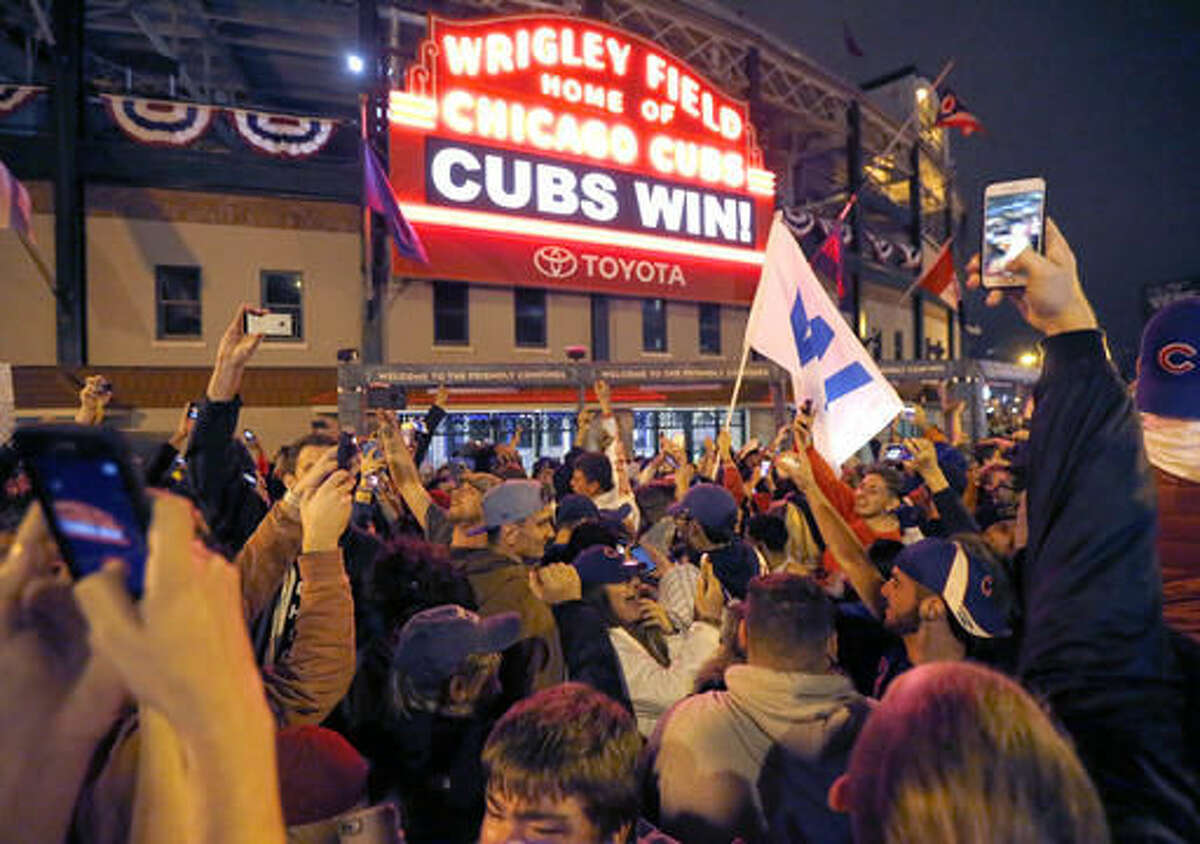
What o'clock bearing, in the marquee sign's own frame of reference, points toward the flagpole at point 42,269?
The flagpole is roughly at 4 o'clock from the marquee sign.

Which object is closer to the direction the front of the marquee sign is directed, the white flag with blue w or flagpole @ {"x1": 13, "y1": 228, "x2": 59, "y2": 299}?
the white flag with blue w

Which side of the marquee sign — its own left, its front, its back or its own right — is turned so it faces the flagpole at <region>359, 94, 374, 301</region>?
right

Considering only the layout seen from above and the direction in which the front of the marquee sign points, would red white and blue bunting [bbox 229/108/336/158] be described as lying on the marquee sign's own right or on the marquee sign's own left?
on the marquee sign's own right

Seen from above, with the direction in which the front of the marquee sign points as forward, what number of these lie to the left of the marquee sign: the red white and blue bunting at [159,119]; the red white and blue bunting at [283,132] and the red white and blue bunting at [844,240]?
1

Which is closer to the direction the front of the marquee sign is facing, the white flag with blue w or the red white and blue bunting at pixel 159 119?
the white flag with blue w

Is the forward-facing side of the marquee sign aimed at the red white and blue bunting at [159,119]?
no

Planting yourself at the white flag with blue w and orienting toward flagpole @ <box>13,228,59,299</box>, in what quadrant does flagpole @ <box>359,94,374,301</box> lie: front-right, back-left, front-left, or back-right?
front-right

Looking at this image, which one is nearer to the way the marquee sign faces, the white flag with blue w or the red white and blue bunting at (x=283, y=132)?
the white flag with blue w

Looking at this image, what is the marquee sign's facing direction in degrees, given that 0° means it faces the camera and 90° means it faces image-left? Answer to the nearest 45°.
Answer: approximately 315°

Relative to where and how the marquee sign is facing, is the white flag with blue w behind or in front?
in front

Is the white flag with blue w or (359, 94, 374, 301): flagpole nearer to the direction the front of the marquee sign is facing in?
the white flag with blue w

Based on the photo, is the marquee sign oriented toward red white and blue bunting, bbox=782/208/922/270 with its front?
no

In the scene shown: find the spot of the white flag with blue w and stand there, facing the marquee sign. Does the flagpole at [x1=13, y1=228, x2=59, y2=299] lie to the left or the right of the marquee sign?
left
